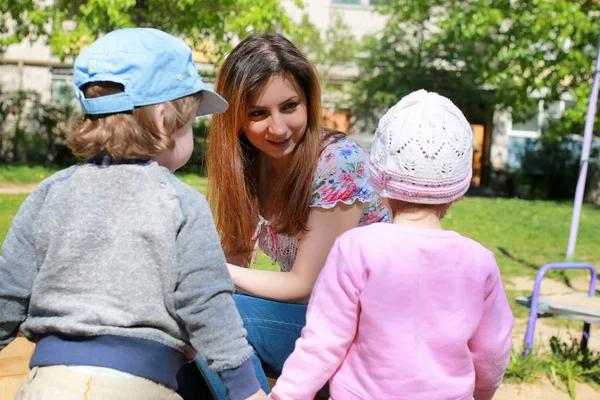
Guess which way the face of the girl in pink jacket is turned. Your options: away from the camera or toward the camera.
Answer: away from the camera

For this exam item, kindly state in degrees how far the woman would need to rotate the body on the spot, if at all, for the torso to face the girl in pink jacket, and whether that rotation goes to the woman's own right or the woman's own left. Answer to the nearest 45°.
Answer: approximately 90° to the woman's own left

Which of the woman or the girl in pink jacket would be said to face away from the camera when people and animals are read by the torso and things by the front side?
the girl in pink jacket

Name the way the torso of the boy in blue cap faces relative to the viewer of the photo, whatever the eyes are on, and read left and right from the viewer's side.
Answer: facing away from the viewer and to the right of the viewer

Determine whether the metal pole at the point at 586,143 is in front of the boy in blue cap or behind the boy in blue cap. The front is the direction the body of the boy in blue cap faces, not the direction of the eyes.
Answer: in front

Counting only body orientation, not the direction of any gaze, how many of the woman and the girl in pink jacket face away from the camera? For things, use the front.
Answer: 1

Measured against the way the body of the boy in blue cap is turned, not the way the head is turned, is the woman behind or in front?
in front

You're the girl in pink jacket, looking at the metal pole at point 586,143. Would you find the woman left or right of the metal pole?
left

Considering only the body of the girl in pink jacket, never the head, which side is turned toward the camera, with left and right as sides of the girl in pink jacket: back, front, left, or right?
back

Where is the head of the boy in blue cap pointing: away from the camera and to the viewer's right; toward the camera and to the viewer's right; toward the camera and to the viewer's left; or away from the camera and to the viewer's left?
away from the camera and to the viewer's right

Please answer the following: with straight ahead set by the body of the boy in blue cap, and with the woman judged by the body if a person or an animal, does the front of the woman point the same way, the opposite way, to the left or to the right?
the opposite way
